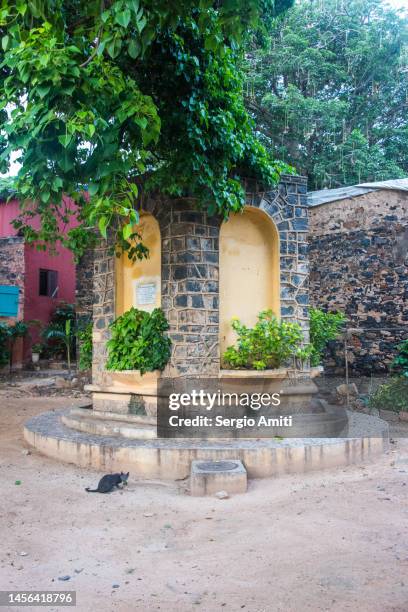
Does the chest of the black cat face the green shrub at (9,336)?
no

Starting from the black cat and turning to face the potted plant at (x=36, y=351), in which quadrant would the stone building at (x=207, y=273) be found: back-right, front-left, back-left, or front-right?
front-right

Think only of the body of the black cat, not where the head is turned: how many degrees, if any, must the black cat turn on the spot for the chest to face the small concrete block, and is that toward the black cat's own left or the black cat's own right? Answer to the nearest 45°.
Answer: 0° — it already faces it

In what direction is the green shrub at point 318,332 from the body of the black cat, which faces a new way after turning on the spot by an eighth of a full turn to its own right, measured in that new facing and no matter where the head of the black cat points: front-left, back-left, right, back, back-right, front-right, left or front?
left

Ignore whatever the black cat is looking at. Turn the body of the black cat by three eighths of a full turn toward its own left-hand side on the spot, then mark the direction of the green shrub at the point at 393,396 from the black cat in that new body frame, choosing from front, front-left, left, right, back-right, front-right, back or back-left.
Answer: right

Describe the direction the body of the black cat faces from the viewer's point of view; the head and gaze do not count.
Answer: to the viewer's right

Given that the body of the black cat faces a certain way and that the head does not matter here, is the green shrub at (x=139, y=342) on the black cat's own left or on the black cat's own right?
on the black cat's own left

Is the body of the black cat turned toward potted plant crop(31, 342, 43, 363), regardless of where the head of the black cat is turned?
no

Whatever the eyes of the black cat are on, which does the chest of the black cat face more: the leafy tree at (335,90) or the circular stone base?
the circular stone base

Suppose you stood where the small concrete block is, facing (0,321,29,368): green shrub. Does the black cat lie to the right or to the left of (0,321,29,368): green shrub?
left

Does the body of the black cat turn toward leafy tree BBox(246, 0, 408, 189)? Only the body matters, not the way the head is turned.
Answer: no
